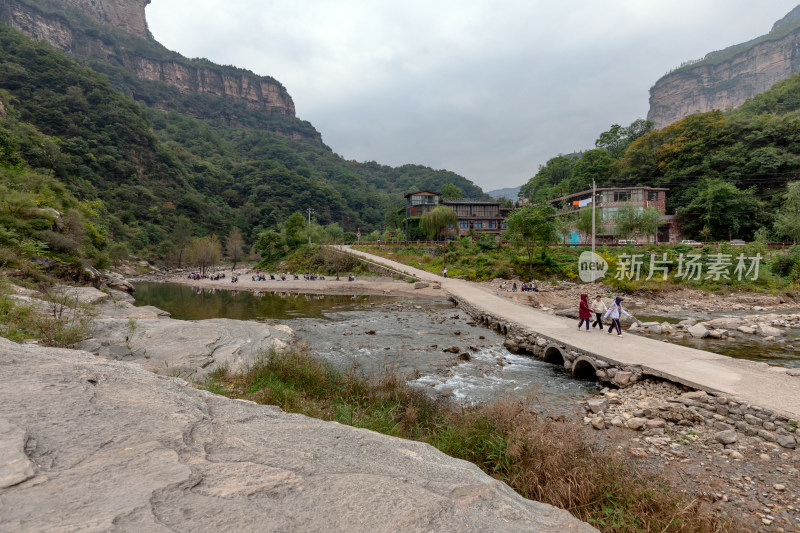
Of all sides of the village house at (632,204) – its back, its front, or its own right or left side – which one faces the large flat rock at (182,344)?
front

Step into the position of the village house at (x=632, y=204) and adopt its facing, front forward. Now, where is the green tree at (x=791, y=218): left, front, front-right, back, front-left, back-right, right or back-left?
front-left

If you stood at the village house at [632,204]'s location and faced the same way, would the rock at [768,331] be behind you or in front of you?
in front

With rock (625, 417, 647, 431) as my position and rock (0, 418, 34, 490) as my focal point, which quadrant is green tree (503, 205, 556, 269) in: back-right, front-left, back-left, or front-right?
back-right

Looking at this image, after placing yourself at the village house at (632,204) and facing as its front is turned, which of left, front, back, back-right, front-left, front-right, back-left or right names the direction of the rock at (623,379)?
front

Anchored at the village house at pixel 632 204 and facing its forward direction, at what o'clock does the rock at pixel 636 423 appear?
The rock is roughly at 12 o'clock from the village house.

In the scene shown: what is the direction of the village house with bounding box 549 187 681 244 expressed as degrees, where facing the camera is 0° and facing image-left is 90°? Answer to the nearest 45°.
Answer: approximately 0°

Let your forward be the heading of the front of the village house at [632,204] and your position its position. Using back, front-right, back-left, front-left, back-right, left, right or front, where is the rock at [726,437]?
front

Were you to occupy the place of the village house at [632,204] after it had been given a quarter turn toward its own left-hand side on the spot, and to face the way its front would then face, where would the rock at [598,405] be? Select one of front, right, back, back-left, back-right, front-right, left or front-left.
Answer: right

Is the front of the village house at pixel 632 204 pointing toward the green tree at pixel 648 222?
yes

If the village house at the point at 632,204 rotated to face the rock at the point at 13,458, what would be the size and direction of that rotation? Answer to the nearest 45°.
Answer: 0° — it already faces it

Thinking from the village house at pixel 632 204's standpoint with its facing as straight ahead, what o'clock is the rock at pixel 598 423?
The rock is roughly at 12 o'clock from the village house.

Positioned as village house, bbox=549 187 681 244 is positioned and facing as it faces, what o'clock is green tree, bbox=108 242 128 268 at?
The green tree is roughly at 2 o'clock from the village house.

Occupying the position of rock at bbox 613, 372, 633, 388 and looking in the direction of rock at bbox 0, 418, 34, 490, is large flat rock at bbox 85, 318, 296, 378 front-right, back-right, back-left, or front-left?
front-right

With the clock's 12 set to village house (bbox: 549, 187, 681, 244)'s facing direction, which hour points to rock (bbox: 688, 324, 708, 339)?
The rock is roughly at 12 o'clock from the village house.
